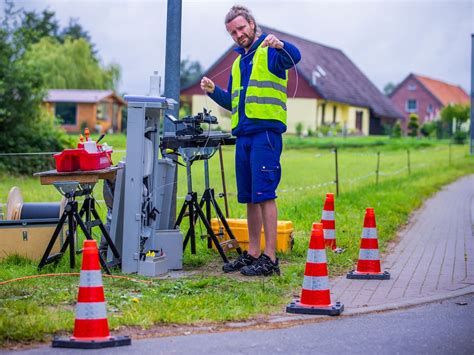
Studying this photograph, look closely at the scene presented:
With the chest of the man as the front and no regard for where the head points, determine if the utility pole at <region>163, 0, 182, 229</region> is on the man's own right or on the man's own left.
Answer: on the man's own right

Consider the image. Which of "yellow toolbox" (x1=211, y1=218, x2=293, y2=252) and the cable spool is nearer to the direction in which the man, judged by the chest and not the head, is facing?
the cable spool

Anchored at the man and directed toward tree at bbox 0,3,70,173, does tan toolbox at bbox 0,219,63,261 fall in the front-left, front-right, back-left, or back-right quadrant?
front-left

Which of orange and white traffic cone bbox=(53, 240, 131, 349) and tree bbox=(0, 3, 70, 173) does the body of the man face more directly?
the orange and white traffic cone

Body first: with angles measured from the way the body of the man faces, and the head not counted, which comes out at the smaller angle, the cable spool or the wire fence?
the cable spool

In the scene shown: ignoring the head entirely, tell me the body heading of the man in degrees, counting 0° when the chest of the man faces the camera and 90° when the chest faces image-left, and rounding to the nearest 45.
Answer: approximately 45°

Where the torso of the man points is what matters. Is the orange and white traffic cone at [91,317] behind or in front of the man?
in front

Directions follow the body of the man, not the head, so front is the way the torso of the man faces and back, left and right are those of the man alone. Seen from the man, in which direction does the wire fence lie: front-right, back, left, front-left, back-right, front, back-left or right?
back-right

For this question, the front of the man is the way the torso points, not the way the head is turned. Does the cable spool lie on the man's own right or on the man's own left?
on the man's own right

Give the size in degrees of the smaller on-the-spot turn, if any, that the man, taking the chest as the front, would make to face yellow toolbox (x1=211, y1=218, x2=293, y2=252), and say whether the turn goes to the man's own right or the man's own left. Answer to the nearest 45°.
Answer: approximately 135° to the man's own right

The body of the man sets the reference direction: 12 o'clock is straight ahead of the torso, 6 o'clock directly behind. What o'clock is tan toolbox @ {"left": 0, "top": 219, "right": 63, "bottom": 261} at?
The tan toolbox is roughly at 2 o'clock from the man.
